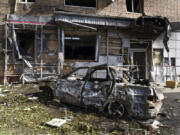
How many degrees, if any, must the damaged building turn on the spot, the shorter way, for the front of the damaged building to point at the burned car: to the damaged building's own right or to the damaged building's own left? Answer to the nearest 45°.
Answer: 0° — it already faces it

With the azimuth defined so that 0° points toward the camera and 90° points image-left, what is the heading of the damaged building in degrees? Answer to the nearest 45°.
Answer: approximately 0°
